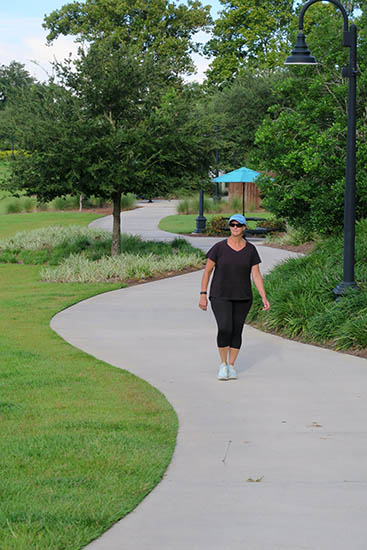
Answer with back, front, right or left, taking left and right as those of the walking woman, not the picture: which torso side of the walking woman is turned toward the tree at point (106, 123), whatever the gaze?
back

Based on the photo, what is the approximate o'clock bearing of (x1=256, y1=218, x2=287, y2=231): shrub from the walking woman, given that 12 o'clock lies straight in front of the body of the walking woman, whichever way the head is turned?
The shrub is roughly at 6 o'clock from the walking woman.

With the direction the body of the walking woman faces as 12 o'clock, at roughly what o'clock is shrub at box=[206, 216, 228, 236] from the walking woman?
The shrub is roughly at 6 o'clock from the walking woman.

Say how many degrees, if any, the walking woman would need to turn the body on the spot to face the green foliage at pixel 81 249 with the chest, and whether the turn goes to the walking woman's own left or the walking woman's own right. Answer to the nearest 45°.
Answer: approximately 180°

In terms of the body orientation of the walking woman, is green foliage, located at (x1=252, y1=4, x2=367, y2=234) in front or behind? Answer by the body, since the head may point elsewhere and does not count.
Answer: behind

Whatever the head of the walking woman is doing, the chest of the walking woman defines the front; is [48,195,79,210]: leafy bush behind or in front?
behind

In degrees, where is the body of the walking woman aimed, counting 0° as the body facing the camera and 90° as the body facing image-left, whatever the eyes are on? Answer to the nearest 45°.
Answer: approximately 0°

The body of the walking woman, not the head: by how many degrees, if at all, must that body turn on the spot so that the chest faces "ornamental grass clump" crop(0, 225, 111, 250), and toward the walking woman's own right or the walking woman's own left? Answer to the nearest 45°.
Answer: approximately 180°

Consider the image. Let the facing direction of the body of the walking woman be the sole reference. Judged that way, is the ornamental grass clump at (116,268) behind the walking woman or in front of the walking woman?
behind
